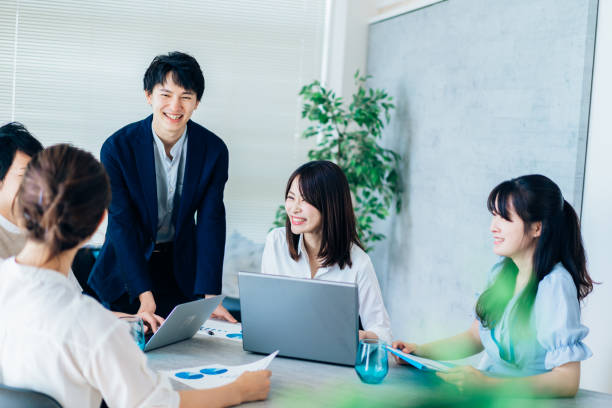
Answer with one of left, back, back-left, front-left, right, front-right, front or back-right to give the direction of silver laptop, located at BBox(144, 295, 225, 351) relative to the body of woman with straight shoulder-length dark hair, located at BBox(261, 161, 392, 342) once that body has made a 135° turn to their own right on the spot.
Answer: back-left

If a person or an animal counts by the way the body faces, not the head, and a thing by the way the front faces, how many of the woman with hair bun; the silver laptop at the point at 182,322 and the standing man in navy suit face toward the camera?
1

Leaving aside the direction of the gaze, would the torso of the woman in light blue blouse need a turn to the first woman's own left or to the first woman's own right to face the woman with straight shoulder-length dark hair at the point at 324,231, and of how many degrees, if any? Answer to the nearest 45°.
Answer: approximately 45° to the first woman's own right

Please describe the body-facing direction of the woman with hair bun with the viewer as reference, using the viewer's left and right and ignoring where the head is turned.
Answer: facing away from the viewer and to the right of the viewer

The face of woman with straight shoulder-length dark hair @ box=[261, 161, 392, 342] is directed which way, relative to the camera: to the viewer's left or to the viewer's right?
to the viewer's left

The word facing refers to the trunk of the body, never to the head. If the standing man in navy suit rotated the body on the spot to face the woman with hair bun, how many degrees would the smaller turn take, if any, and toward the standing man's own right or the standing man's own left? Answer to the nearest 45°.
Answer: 0° — they already face them

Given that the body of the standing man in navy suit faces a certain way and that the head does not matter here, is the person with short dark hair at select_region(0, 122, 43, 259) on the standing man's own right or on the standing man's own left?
on the standing man's own right

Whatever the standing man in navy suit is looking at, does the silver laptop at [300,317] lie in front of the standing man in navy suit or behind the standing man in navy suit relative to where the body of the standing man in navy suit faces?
in front

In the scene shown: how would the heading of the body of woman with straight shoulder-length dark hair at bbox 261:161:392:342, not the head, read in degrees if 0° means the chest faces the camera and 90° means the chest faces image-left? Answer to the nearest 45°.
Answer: approximately 45°

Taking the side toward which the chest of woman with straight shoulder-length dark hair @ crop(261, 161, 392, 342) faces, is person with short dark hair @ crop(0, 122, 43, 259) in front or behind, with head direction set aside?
in front

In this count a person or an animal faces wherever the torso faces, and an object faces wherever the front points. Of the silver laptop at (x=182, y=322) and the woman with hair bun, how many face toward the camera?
0

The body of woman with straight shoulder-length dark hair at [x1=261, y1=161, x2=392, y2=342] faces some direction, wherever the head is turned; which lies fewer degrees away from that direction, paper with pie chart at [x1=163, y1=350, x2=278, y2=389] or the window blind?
the paper with pie chart

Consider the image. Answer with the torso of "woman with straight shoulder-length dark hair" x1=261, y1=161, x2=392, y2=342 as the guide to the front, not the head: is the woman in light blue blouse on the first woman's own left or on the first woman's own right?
on the first woman's own left

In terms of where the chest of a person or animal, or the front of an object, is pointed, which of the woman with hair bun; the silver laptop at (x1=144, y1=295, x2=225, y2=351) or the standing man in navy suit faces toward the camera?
the standing man in navy suit

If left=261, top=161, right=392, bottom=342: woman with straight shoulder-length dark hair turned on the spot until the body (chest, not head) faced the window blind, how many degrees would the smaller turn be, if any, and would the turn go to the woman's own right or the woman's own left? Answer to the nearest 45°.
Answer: approximately 90° to the woman's own right

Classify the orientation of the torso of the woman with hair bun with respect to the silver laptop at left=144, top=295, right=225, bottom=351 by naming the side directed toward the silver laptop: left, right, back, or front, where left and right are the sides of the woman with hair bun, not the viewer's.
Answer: front

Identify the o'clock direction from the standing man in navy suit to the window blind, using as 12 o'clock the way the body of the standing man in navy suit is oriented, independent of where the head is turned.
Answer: The window blind is roughly at 6 o'clock from the standing man in navy suit.

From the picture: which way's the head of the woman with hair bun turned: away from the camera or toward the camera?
away from the camera
